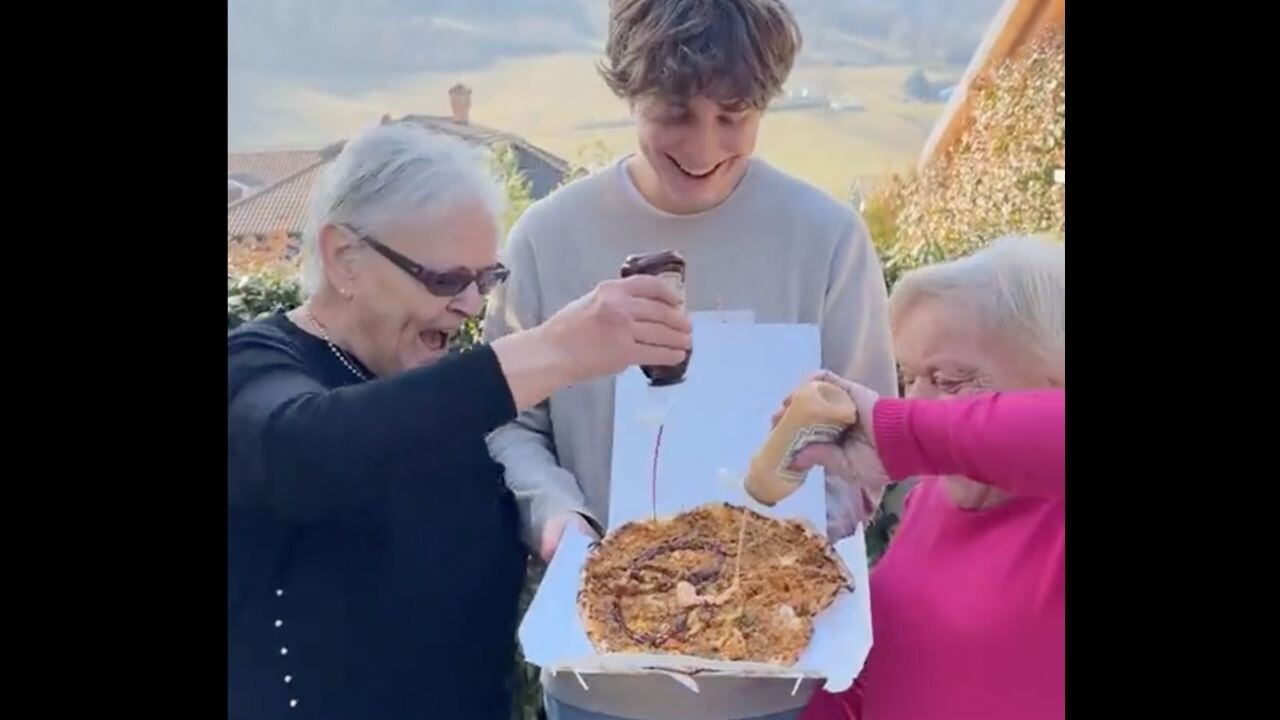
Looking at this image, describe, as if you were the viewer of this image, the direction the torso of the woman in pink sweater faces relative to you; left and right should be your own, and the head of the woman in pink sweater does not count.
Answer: facing the viewer and to the left of the viewer

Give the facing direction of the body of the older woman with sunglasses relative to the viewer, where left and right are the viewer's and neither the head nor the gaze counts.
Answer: facing the viewer and to the right of the viewer

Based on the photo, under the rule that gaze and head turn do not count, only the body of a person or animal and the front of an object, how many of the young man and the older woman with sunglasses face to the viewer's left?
0

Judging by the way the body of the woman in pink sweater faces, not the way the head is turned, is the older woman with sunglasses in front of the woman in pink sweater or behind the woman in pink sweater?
in front

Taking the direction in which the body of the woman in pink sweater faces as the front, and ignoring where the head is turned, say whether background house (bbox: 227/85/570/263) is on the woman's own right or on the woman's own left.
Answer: on the woman's own right

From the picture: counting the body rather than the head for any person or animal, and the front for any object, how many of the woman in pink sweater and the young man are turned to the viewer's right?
0

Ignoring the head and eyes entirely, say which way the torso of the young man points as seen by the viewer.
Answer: toward the camera

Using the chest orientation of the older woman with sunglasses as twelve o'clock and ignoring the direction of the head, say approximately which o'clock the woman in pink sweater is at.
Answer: The woman in pink sweater is roughly at 11 o'clock from the older woman with sunglasses.
